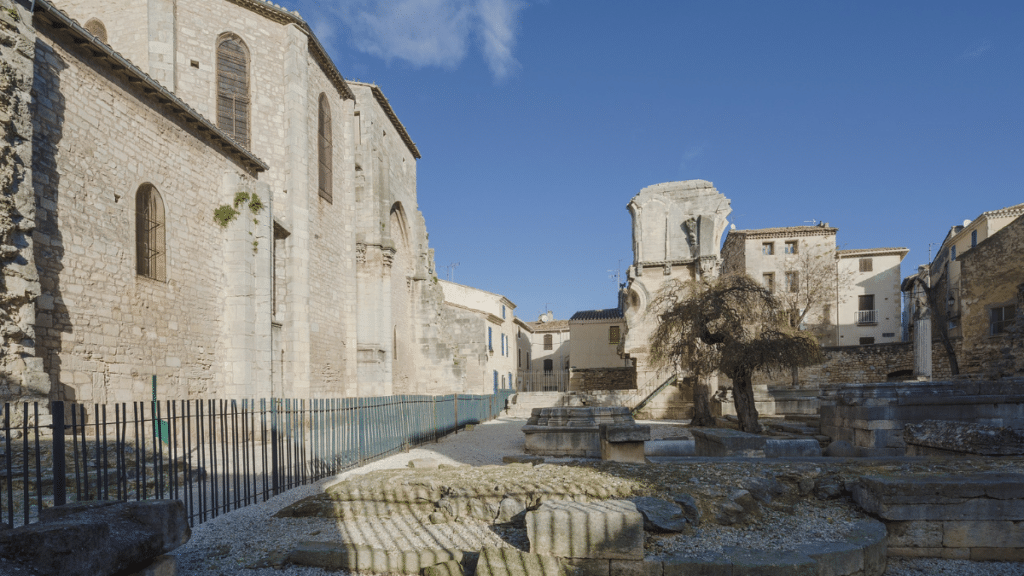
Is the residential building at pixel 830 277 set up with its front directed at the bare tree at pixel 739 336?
yes

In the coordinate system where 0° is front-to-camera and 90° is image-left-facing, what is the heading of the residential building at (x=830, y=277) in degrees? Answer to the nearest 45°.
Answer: approximately 0°

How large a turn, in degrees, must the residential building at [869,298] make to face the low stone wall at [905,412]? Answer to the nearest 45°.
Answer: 0° — it already faces it

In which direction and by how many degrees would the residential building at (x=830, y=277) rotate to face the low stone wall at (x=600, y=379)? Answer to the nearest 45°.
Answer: approximately 45° to its right

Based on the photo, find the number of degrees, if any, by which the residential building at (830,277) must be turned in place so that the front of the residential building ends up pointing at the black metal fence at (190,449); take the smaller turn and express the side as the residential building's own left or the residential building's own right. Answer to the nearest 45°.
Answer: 0° — it already faces it

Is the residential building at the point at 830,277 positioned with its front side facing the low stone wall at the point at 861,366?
yes

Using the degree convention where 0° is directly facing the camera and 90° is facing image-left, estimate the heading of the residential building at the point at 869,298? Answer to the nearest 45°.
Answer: approximately 0°
